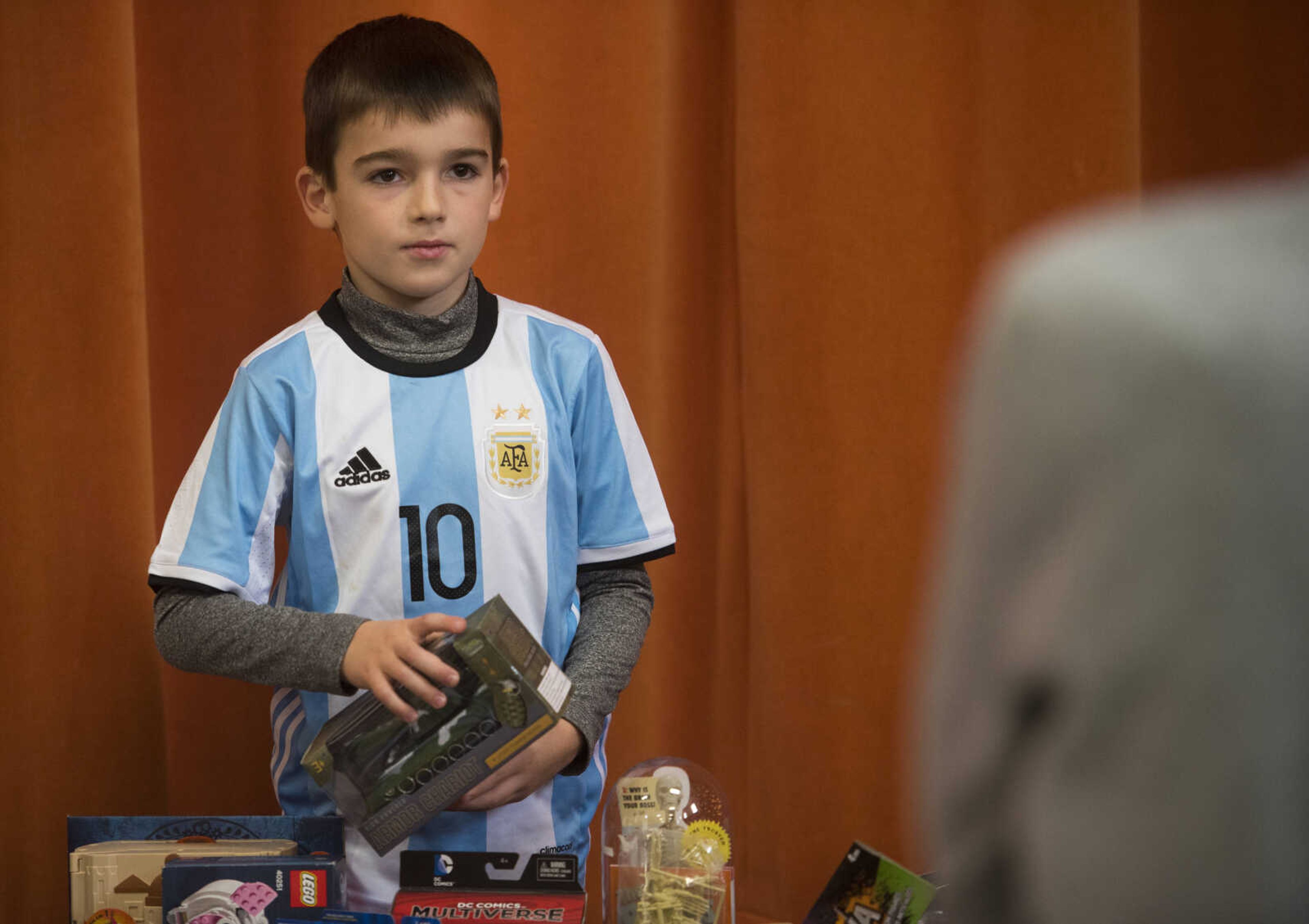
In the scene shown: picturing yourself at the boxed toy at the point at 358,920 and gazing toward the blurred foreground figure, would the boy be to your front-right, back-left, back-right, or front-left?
back-left

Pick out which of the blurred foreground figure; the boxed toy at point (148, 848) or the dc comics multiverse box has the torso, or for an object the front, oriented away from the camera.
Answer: the blurred foreground figure

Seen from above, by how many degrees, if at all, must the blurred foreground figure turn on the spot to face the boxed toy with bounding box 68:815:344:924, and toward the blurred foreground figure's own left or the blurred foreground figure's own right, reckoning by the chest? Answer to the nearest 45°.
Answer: approximately 45° to the blurred foreground figure's own left

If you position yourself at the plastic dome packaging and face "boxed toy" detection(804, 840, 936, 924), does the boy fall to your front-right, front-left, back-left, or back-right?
back-left

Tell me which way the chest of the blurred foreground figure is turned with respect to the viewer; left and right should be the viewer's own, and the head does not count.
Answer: facing away from the viewer

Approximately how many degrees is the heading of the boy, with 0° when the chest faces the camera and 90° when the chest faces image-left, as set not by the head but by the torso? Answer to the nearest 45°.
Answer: approximately 0°

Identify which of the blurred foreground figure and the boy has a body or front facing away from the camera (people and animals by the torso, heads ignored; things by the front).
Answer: the blurred foreground figure
